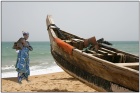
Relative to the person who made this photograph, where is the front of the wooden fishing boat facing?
facing away from the viewer and to the left of the viewer

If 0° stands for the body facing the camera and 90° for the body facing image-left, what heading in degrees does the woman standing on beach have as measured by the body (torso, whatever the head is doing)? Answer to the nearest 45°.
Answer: approximately 315°

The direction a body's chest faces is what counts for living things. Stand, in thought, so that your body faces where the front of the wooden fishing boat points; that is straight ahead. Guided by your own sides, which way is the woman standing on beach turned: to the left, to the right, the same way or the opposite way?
the opposite way

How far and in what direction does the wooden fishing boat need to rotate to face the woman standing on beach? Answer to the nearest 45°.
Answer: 0° — it already faces them
